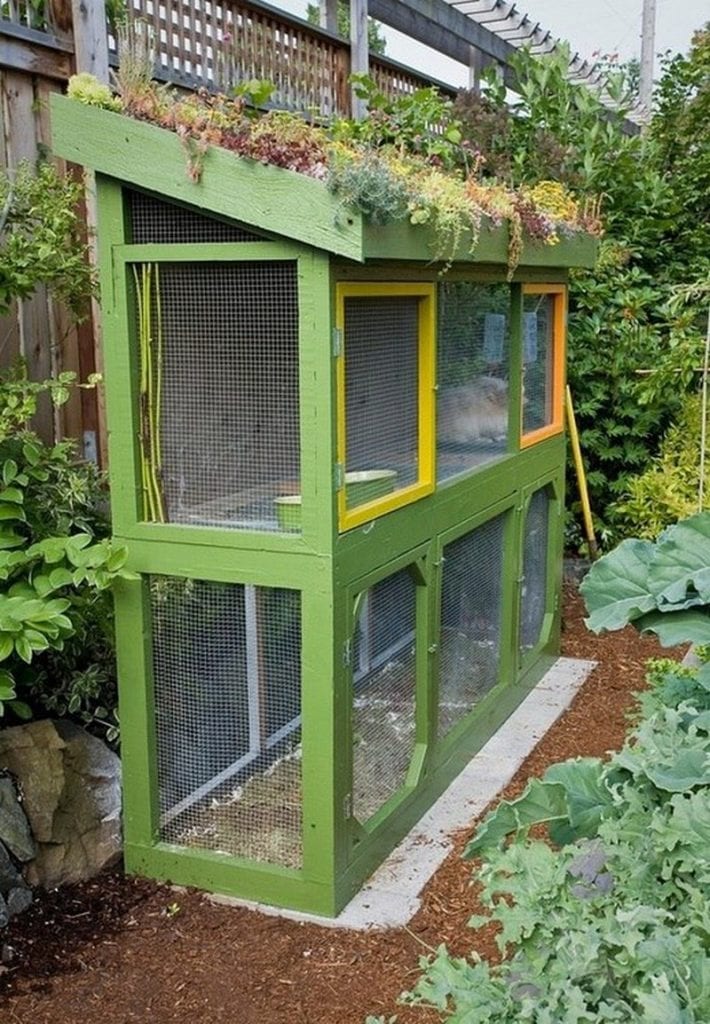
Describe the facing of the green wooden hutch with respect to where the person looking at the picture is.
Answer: facing the viewer and to the right of the viewer

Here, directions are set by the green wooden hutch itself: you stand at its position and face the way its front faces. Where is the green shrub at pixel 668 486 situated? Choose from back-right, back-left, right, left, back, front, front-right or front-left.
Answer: left

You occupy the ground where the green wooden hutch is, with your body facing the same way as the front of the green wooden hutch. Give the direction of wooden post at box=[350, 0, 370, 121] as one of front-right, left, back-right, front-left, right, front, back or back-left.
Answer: back-left

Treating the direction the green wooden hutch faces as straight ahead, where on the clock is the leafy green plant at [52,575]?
The leafy green plant is roughly at 5 o'clock from the green wooden hutch.

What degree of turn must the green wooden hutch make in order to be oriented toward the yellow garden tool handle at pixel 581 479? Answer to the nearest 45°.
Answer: approximately 90° to its left

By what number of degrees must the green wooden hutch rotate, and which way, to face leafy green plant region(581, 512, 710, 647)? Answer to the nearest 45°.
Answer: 0° — it already faces it
